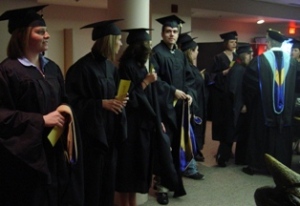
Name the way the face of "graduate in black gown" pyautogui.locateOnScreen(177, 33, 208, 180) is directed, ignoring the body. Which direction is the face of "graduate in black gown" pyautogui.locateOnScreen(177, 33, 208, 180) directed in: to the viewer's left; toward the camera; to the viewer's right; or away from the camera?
to the viewer's right

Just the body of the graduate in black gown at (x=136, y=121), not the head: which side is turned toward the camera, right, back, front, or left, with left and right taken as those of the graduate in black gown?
right

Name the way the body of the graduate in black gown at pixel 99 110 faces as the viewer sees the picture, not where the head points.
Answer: to the viewer's right

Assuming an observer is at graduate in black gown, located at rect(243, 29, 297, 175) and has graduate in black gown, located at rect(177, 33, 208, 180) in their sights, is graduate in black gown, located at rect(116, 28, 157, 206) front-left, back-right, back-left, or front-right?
front-left

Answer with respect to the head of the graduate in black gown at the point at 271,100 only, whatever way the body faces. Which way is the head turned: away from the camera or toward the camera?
away from the camera

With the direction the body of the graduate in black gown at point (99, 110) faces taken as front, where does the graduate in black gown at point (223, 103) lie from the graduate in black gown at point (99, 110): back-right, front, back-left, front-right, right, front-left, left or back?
front-left

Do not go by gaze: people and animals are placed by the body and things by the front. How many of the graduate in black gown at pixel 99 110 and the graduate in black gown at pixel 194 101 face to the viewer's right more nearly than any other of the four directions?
2

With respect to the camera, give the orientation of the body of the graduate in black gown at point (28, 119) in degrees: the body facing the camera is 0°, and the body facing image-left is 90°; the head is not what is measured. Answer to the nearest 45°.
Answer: approximately 315°

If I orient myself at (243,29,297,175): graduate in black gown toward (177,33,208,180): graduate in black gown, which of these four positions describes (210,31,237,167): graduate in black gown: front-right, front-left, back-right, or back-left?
front-right

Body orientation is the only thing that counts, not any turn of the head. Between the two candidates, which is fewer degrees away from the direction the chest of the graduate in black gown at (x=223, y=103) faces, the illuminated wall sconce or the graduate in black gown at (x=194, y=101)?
the graduate in black gown

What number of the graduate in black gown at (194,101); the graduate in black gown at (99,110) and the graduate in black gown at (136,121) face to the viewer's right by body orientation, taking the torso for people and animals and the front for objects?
3

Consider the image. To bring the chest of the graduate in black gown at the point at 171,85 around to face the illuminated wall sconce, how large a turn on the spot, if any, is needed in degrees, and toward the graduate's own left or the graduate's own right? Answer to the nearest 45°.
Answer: approximately 90° to the graduate's own left
